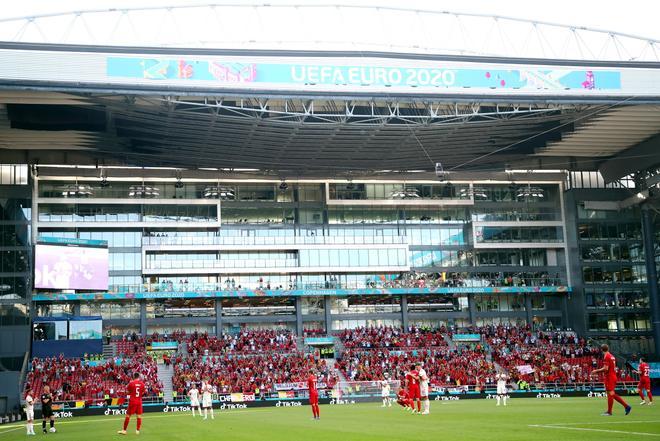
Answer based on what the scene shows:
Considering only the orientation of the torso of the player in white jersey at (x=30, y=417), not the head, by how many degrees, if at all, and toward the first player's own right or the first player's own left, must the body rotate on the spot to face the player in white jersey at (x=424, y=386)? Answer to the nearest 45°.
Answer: approximately 45° to the first player's own right

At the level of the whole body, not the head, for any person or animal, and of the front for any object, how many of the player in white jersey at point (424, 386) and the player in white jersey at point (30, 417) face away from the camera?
0

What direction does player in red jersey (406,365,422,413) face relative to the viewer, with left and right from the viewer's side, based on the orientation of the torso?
facing away from the viewer

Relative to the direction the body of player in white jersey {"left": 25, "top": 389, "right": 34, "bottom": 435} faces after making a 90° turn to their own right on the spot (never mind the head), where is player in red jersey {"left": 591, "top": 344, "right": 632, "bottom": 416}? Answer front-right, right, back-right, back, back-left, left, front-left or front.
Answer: front-left

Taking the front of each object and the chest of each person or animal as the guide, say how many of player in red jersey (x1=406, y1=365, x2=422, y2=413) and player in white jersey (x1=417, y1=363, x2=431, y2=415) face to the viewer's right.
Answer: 0

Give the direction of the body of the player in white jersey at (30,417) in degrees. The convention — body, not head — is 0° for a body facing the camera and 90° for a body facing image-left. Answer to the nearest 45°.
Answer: approximately 270°

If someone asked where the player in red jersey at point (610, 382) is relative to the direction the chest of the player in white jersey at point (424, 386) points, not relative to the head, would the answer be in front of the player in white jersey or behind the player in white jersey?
behind

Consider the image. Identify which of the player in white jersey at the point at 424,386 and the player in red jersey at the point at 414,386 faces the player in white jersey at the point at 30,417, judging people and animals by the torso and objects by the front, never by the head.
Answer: the player in white jersey at the point at 424,386
